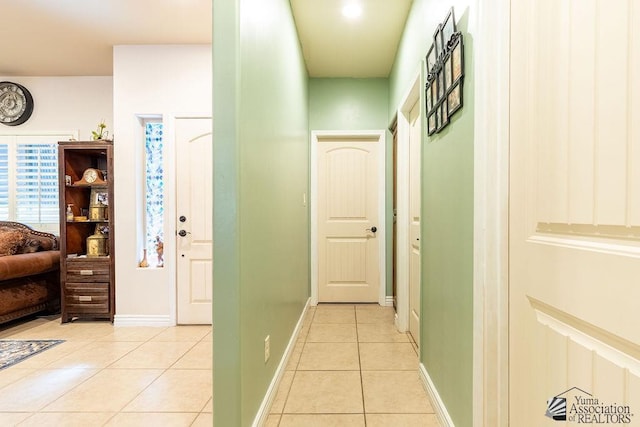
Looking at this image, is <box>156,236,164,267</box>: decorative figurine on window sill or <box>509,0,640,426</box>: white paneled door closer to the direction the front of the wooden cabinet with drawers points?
the white paneled door

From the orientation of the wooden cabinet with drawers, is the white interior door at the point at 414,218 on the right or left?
on its left

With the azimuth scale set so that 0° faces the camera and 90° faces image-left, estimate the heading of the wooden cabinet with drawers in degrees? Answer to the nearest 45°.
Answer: approximately 0°

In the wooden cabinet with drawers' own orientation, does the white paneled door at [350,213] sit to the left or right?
on its left

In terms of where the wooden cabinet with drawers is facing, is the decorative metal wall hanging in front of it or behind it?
in front
